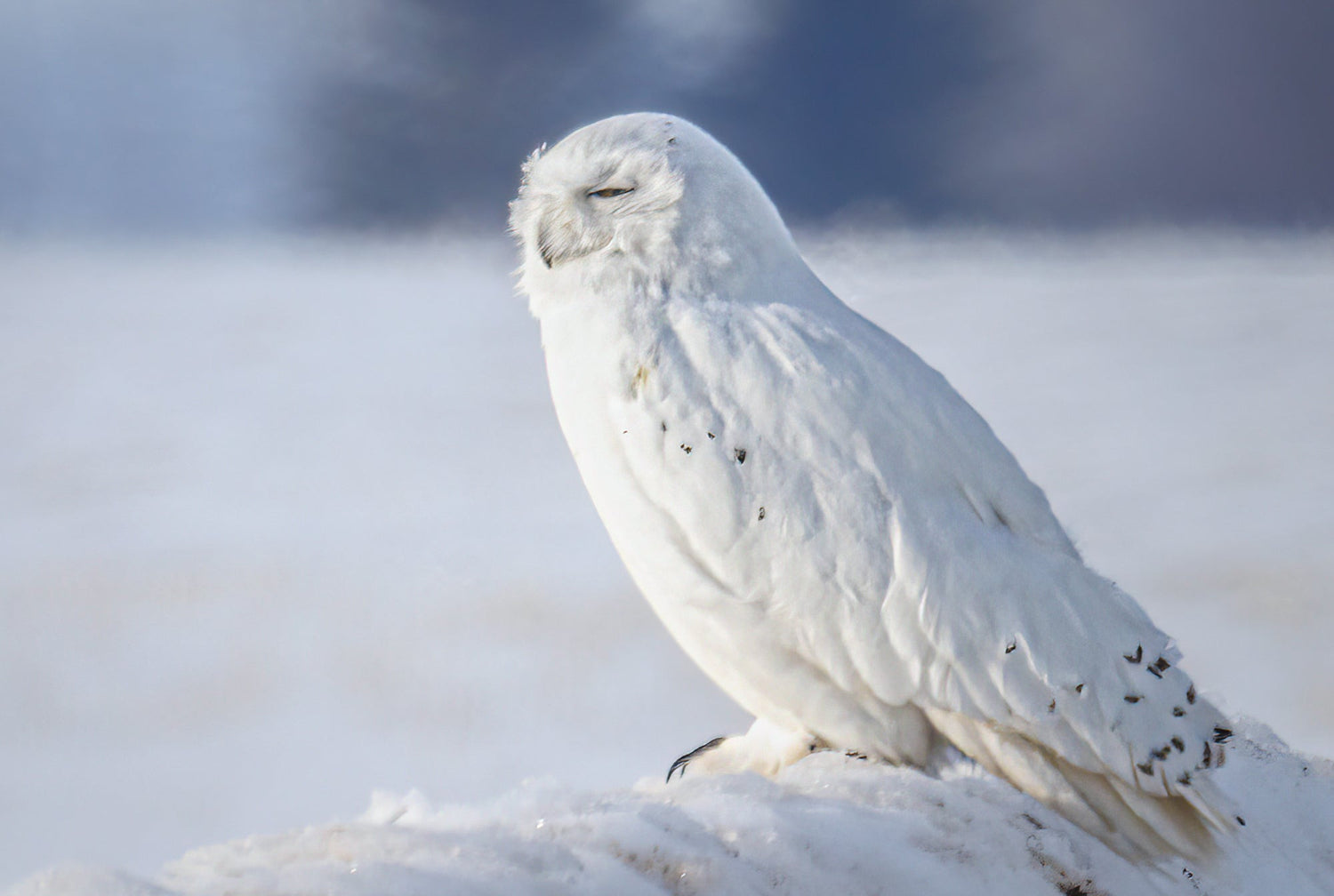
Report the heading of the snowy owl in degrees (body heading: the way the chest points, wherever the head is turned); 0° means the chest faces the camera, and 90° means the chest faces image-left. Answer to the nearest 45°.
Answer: approximately 90°
